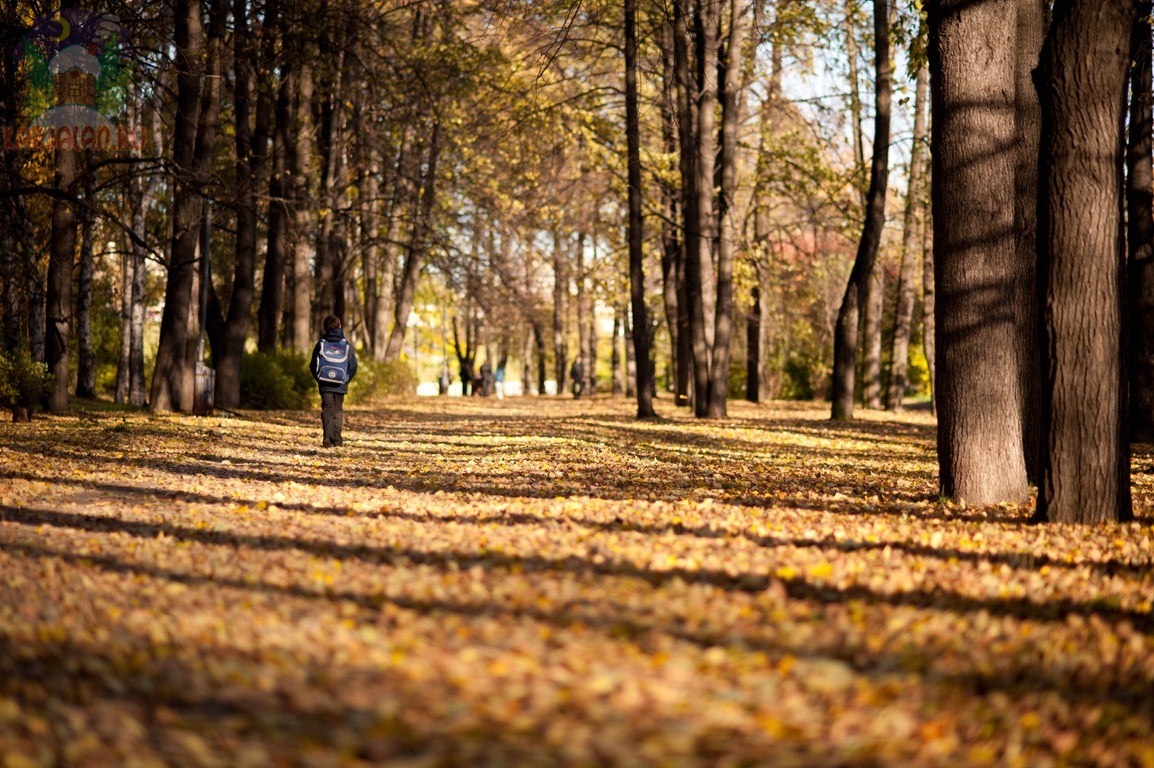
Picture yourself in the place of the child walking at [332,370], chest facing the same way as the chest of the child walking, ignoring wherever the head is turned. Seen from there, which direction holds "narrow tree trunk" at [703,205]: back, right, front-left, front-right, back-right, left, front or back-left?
front-right

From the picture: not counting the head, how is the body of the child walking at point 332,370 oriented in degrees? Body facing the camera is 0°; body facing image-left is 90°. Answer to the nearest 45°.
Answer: approximately 180°

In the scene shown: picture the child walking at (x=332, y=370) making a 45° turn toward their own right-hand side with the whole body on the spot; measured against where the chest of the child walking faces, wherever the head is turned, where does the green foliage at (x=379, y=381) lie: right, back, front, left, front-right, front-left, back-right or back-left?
front-left

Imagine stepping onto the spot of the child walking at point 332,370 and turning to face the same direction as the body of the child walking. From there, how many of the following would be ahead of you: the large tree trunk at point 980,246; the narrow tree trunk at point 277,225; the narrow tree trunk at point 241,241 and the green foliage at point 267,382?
3

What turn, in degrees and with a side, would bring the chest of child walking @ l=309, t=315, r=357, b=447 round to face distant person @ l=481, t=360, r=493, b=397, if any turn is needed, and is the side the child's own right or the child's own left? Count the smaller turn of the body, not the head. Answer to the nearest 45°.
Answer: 0° — they already face them

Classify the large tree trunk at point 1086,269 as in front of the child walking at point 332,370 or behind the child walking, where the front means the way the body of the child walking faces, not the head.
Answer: behind

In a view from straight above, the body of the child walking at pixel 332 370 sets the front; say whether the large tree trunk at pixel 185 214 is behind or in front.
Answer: in front

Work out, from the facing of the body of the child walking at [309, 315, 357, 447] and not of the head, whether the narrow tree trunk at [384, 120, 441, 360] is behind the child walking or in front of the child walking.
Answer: in front

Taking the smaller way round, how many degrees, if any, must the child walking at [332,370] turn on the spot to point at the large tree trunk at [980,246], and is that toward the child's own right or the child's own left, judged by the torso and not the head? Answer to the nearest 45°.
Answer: approximately 135° to the child's own right

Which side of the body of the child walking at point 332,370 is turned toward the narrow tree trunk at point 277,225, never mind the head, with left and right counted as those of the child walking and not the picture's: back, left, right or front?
front

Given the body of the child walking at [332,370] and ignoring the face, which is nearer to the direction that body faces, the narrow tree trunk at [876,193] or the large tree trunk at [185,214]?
the large tree trunk

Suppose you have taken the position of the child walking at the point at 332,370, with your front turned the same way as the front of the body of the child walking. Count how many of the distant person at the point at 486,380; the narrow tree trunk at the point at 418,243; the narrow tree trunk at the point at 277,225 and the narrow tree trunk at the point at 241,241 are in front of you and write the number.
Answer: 4

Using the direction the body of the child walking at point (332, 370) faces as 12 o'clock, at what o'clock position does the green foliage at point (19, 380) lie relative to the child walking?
The green foliage is roughly at 10 o'clock from the child walking.

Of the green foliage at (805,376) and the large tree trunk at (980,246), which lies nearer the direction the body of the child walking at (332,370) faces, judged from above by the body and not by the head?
the green foliage

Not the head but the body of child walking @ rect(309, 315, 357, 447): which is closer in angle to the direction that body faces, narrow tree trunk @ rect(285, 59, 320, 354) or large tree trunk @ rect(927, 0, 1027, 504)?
the narrow tree trunk

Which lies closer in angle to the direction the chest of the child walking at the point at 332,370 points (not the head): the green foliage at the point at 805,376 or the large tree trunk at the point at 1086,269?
the green foliage
